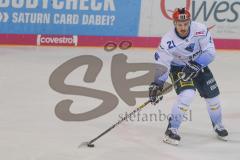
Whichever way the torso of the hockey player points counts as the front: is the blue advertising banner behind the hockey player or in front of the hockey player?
behind

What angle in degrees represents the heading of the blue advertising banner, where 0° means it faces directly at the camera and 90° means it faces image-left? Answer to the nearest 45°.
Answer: approximately 0°

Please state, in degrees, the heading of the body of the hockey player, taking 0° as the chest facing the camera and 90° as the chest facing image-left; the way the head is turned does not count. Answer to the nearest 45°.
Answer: approximately 0°

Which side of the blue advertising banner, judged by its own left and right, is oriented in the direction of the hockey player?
front

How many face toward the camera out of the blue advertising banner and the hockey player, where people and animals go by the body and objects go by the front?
2
